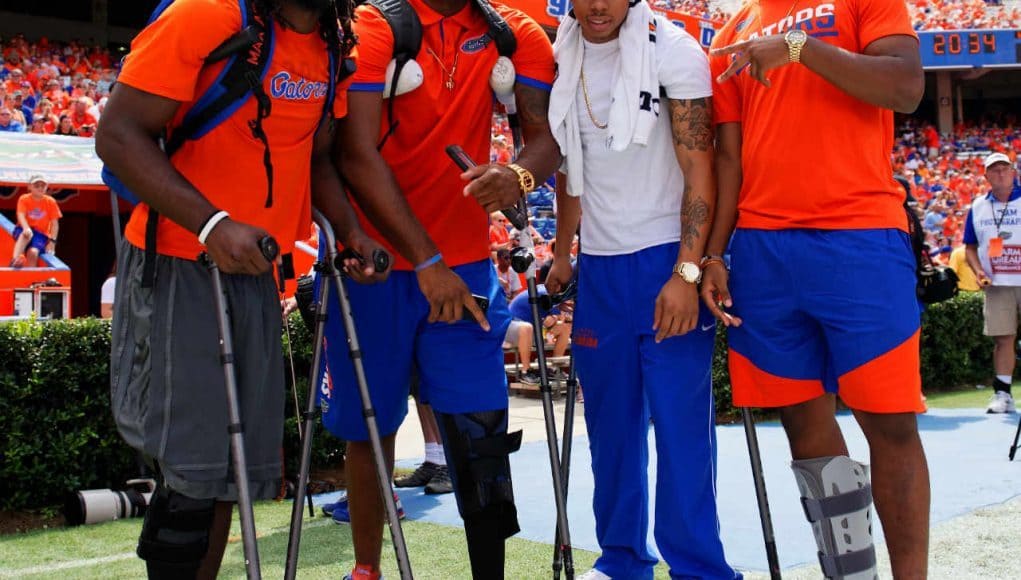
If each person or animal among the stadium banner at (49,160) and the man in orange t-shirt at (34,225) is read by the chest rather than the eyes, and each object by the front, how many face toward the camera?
2

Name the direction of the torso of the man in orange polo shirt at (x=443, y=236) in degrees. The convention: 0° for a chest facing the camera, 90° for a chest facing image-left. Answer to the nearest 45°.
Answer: approximately 0°

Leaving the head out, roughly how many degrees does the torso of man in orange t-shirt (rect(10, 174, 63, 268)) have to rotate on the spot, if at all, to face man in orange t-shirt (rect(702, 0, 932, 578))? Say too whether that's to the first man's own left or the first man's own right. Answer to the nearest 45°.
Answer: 0° — they already face them

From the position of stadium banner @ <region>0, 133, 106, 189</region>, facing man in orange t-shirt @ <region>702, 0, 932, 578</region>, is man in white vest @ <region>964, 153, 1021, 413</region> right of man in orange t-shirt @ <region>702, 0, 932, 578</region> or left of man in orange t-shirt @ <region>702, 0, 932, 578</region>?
left

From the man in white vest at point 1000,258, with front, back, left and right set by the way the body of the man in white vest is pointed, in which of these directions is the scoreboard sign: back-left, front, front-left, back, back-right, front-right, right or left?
back

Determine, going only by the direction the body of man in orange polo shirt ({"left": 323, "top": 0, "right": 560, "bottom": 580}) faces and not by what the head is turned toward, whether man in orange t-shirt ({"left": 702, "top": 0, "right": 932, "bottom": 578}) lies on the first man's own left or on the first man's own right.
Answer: on the first man's own left

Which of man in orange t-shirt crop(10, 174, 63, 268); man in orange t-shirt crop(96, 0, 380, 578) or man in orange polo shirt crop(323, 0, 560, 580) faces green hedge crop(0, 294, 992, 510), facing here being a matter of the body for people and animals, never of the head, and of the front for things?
man in orange t-shirt crop(10, 174, 63, 268)
